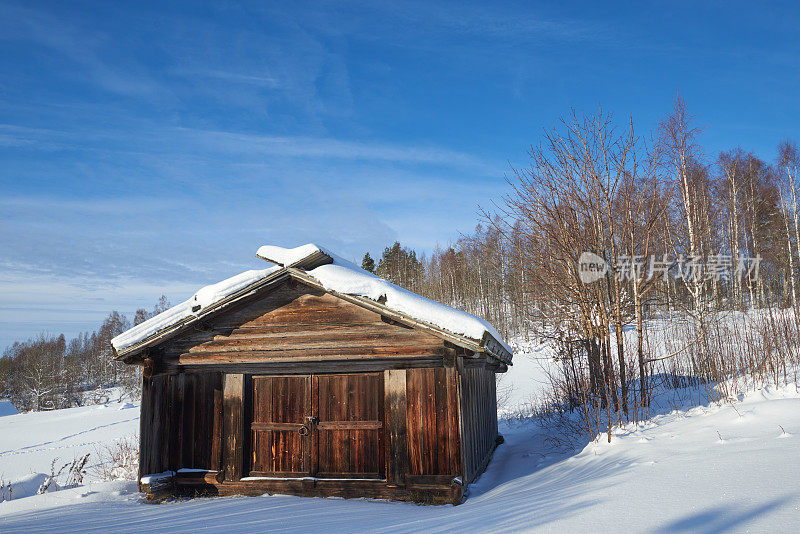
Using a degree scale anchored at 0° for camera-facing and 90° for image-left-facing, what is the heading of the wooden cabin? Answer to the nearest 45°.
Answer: approximately 0°
